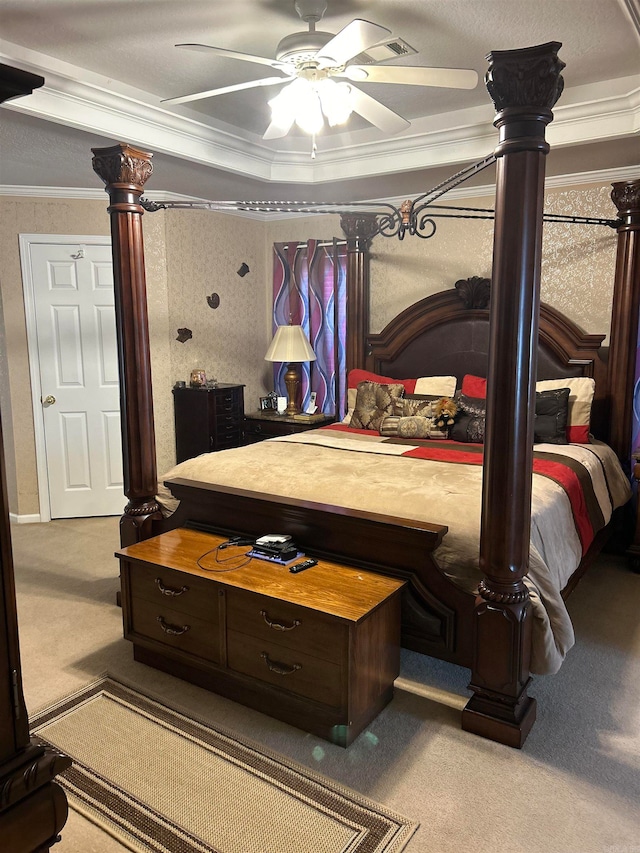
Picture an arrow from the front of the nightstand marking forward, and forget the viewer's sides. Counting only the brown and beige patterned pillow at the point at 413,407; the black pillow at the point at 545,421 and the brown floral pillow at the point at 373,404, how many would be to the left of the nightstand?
3

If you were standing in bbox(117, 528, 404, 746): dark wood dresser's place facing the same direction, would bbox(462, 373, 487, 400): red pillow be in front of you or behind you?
behind

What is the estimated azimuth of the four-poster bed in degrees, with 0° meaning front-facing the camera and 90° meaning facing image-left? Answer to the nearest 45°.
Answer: approximately 45°

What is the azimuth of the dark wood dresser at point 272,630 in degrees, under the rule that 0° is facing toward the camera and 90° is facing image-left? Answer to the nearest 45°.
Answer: approximately 45°

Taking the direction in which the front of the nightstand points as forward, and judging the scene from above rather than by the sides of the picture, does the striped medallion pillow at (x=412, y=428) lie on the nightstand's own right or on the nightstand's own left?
on the nightstand's own left

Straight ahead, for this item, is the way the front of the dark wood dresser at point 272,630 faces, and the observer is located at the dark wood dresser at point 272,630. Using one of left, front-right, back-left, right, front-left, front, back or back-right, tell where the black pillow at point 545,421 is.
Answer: back

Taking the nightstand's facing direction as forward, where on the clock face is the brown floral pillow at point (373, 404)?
The brown floral pillow is roughly at 9 o'clock from the nightstand.
